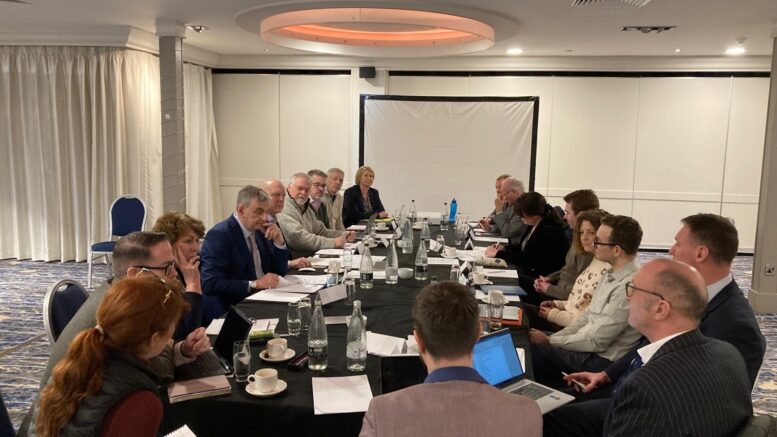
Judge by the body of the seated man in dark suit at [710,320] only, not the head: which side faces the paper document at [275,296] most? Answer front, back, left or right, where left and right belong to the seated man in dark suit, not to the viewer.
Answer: front

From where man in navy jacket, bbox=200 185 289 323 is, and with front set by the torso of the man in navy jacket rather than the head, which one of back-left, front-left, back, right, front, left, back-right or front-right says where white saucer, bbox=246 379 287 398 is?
front-right

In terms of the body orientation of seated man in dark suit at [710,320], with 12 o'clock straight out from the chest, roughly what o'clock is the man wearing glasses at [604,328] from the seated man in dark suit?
The man wearing glasses is roughly at 1 o'clock from the seated man in dark suit.

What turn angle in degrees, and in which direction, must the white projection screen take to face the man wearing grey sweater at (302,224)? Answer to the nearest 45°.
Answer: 0° — it already faces them

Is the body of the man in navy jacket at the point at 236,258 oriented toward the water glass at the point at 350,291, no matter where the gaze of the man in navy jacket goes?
yes

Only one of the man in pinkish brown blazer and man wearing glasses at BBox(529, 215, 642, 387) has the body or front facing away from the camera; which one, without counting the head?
the man in pinkish brown blazer

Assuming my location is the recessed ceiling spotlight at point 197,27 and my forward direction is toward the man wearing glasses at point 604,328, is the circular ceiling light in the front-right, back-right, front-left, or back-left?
front-left

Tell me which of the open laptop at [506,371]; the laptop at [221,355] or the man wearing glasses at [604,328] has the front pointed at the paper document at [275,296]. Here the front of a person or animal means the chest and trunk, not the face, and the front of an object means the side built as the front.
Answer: the man wearing glasses

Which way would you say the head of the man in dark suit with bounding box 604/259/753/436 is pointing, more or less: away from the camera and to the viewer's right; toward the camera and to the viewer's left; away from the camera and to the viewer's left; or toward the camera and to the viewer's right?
away from the camera and to the viewer's left

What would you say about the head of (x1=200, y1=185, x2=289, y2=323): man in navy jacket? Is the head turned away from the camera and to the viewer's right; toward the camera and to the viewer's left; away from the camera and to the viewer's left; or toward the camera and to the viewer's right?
toward the camera and to the viewer's right

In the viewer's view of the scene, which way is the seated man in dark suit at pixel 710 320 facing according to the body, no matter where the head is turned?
to the viewer's left

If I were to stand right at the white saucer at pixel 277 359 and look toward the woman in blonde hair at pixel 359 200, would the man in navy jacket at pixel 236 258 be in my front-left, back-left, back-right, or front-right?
front-left

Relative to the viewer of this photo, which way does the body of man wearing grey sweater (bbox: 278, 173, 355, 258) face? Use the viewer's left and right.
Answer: facing the viewer and to the right of the viewer

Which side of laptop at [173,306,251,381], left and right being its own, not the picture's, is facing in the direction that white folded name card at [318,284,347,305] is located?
back

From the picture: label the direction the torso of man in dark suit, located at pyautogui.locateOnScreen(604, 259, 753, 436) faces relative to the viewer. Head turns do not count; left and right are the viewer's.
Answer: facing away from the viewer and to the left of the viewer

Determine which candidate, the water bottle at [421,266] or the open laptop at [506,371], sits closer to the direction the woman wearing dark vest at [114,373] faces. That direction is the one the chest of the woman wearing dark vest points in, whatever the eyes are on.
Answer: the water bottle

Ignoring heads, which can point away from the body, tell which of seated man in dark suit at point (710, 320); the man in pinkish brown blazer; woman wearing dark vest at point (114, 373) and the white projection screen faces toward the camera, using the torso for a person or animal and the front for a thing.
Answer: the white projection screen

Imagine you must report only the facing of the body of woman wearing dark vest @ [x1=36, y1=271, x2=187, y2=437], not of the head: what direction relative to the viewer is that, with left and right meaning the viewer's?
facing away from the viewer and to the right of the viewer

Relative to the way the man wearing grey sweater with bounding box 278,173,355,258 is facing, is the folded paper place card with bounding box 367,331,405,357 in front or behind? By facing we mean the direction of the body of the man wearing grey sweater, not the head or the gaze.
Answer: in front

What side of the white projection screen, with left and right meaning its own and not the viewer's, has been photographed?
front
